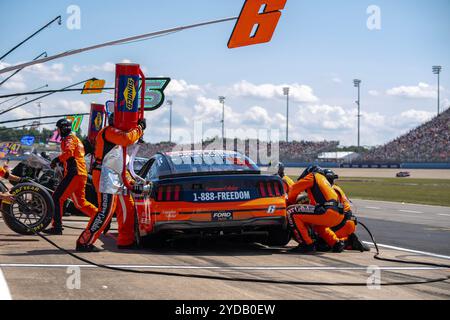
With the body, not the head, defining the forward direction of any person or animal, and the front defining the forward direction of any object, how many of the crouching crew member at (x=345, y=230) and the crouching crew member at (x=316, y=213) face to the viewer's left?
2

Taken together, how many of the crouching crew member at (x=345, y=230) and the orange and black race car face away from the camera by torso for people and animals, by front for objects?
1

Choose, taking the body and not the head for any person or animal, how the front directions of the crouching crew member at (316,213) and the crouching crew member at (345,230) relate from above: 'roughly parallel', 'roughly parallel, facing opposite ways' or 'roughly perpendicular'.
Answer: roughly parallel

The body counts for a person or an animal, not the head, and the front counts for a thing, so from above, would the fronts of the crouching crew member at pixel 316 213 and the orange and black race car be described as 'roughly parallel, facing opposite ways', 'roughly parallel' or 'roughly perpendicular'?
roughly perpendicular

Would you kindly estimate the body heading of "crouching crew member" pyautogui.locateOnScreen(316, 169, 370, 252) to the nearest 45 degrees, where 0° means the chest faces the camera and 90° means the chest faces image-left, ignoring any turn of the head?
approximately 90°

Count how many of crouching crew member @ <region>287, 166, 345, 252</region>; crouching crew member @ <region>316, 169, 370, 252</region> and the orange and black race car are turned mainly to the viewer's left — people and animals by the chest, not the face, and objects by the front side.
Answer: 2

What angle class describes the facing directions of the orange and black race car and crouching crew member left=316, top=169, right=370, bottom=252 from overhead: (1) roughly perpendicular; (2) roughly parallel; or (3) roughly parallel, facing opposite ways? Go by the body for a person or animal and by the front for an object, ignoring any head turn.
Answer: roughly perpendicular

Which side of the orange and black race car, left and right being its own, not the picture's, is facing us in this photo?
back

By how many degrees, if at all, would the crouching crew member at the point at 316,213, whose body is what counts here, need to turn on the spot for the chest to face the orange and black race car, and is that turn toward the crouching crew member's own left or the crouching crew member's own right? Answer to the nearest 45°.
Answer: approximately 45° to the crouching crew member's own left

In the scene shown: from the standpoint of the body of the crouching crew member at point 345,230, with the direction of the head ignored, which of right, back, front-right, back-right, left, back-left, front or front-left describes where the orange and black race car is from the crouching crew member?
front-left

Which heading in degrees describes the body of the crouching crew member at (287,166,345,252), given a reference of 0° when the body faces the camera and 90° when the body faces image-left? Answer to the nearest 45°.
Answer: approximately 90°

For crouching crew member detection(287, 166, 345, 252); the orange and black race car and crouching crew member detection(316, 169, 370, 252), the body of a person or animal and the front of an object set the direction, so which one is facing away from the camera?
the orange and black race car

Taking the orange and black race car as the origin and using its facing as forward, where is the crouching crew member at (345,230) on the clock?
The crouching crew member is roughly at 4 o'clock from the orange and black race car.

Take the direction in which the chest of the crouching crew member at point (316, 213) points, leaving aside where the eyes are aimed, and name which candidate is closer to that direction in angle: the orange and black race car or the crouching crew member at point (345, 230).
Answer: the orange and black race car
